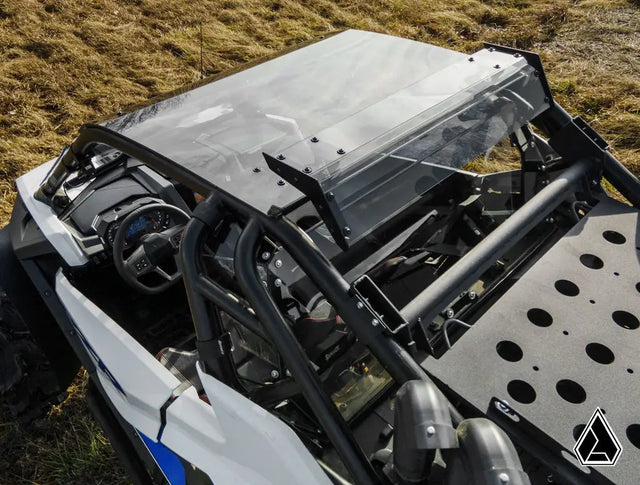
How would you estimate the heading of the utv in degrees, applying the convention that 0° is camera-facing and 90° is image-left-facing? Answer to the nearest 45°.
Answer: approximately 135°
